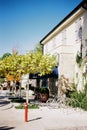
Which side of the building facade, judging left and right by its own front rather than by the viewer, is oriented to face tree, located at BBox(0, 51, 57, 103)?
front
